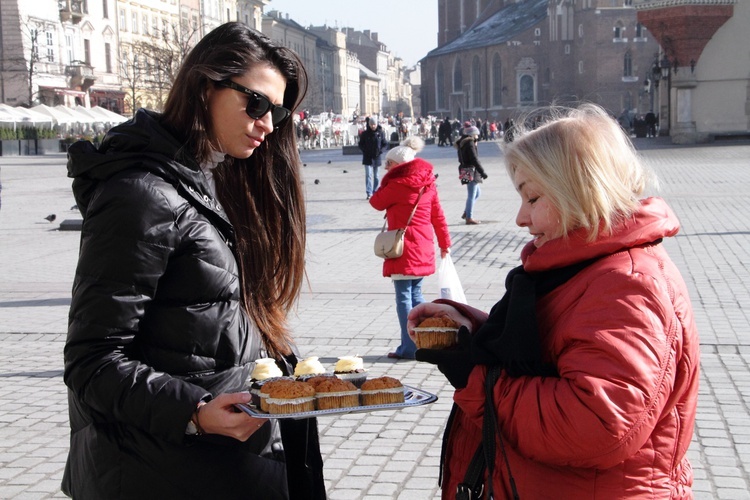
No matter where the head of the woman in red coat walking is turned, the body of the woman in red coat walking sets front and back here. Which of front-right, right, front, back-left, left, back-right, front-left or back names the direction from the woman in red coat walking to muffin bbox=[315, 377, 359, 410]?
back-left

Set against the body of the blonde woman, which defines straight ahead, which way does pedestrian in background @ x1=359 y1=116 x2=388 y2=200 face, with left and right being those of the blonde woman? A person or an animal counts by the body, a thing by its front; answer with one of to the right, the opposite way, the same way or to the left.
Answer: to the left

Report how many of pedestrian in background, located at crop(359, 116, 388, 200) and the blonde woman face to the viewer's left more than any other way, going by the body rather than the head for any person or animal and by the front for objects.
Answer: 1

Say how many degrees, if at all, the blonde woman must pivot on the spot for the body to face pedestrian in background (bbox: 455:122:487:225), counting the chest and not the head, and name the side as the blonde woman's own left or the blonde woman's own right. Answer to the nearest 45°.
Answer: approximately 90° to the blonde woman's own right

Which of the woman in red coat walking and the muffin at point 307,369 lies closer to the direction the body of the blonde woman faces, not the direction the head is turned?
the muffin

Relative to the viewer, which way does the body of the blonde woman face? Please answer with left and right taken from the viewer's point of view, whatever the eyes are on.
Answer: facing to the left of the viewer

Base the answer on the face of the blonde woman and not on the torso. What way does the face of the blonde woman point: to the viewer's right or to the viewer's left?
to the viewer's left

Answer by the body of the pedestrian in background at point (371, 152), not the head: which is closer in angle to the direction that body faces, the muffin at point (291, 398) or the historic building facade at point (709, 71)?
the muffin

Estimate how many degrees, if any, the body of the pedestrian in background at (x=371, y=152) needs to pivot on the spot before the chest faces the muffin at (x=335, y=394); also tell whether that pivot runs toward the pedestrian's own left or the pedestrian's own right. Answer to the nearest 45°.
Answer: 0° — they already face it

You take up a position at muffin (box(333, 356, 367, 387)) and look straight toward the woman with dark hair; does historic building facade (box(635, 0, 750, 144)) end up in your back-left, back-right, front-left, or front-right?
back-right

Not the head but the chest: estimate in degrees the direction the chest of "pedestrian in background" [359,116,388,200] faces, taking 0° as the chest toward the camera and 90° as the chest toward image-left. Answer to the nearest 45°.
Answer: approximately 0°

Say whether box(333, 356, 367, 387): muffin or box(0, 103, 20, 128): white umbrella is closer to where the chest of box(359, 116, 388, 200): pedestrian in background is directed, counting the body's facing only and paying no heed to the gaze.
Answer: the muffin

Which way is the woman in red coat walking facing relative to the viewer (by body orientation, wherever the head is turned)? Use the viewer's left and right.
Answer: facing away from the viewer and to the left of the viewer

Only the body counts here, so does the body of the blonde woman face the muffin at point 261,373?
yes
